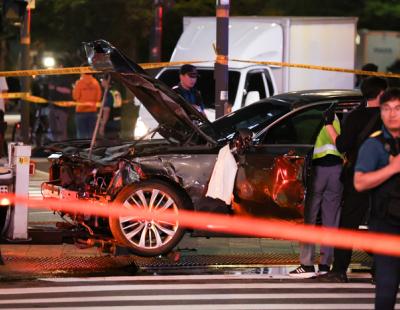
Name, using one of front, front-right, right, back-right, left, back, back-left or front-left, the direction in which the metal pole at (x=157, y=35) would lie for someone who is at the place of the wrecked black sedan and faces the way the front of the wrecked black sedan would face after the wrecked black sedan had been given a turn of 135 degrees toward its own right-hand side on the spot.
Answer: front-left

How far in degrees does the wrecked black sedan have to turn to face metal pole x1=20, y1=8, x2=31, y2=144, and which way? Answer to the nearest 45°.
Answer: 0° — it already faces it

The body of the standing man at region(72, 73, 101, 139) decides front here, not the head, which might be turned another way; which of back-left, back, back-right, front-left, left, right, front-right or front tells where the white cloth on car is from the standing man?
back

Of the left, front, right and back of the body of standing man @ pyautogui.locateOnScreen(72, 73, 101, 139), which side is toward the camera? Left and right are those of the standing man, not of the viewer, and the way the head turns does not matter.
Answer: back

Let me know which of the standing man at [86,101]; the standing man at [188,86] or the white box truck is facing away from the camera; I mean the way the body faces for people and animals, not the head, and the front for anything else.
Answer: the standing man at [86,101]

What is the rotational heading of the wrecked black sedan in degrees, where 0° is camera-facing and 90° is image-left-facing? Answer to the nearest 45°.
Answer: approximately 90°

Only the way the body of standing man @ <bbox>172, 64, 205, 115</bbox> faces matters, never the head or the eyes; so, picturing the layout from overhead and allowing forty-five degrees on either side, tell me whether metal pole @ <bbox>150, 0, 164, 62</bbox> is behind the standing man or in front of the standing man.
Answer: behind

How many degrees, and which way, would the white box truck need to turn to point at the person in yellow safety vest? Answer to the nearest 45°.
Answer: approximately 45° to its left

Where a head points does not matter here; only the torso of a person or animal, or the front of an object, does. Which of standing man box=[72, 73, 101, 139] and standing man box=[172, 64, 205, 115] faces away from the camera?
standing man box=[72, 73, 101, 139]

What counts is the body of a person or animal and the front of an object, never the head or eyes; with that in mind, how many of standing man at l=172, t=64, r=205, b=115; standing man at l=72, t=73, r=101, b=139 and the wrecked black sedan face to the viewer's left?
1

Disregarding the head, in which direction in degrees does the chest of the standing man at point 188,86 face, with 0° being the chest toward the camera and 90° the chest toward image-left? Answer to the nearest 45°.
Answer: approximately 315°

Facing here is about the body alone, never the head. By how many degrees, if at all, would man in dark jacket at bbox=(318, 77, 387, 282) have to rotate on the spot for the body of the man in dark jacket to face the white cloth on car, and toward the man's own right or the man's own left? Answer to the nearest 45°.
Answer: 0° — they already face it

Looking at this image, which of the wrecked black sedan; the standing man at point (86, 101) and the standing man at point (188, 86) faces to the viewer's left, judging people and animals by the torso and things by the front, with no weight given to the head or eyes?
the wrecked black sedan

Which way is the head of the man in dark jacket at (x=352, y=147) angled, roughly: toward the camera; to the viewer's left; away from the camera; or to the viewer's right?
away from the camera

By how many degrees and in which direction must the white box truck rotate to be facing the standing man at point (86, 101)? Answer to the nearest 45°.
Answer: approximately 45° to its right
